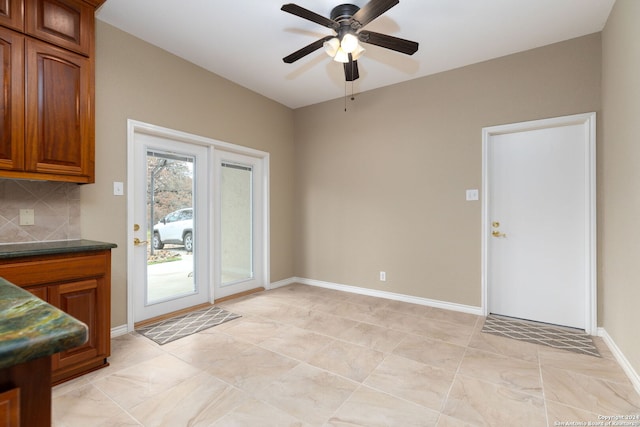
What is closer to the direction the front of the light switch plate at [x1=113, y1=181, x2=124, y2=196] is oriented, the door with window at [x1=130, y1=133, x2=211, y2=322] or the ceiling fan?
the ceiling fan

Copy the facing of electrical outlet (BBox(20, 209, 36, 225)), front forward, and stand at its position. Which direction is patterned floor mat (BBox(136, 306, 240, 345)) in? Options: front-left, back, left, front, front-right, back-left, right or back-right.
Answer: left

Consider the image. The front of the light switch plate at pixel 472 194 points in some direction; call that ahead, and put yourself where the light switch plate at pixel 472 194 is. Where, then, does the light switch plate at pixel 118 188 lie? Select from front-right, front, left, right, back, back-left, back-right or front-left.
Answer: front-right

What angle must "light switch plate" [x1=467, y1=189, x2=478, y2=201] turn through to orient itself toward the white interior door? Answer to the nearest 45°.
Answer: approximately 90° to its left

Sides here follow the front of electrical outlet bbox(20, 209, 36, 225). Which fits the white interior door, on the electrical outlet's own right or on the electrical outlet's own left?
on the electrical outlet's own left

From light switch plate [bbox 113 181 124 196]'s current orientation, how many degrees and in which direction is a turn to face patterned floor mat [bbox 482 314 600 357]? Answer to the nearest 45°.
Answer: approximately 45° to its left

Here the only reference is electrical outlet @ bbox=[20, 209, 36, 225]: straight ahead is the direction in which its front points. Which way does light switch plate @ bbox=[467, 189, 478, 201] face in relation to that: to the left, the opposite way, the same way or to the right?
to the right

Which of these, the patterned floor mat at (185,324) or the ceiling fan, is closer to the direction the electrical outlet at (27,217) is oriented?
the ceiling fan
